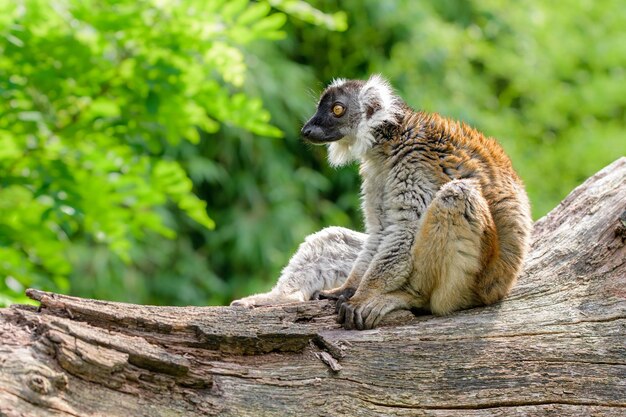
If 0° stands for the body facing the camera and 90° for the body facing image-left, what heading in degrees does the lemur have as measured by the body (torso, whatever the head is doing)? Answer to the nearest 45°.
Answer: approximately 90°
